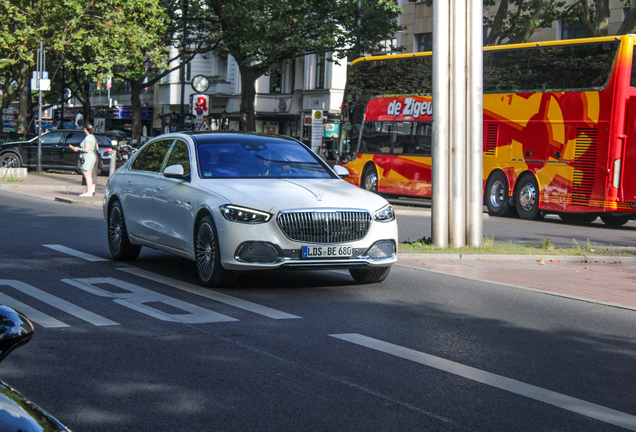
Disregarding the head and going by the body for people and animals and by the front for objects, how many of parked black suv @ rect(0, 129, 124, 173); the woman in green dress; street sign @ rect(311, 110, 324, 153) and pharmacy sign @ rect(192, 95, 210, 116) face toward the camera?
2

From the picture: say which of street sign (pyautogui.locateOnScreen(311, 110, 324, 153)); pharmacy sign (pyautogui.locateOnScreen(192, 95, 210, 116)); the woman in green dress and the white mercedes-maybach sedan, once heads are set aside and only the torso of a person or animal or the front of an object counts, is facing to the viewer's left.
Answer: the woman in green dress

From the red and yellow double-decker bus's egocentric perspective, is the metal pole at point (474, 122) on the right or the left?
on its left

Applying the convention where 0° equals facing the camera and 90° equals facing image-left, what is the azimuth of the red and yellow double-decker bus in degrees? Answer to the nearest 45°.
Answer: approximately 135°

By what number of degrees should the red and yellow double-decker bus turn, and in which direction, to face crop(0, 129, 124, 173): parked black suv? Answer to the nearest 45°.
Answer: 0° — it already faces it

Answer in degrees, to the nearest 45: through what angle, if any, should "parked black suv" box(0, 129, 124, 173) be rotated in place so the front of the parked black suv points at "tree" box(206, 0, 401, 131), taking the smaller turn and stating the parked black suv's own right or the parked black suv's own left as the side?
approximately 180°
